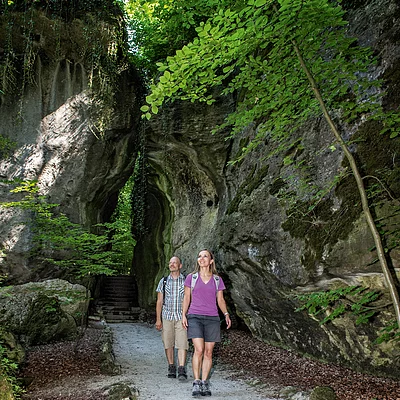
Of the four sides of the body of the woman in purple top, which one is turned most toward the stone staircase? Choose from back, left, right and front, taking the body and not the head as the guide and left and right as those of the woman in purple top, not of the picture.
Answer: back

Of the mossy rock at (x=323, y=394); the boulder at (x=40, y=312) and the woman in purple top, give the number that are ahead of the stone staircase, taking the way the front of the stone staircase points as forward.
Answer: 3

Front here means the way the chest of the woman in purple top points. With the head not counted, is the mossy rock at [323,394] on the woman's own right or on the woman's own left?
on the woman's own left

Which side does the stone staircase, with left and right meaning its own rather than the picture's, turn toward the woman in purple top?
front

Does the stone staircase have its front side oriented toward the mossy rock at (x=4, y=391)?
yes

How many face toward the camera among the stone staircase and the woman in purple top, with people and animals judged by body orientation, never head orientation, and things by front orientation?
2
